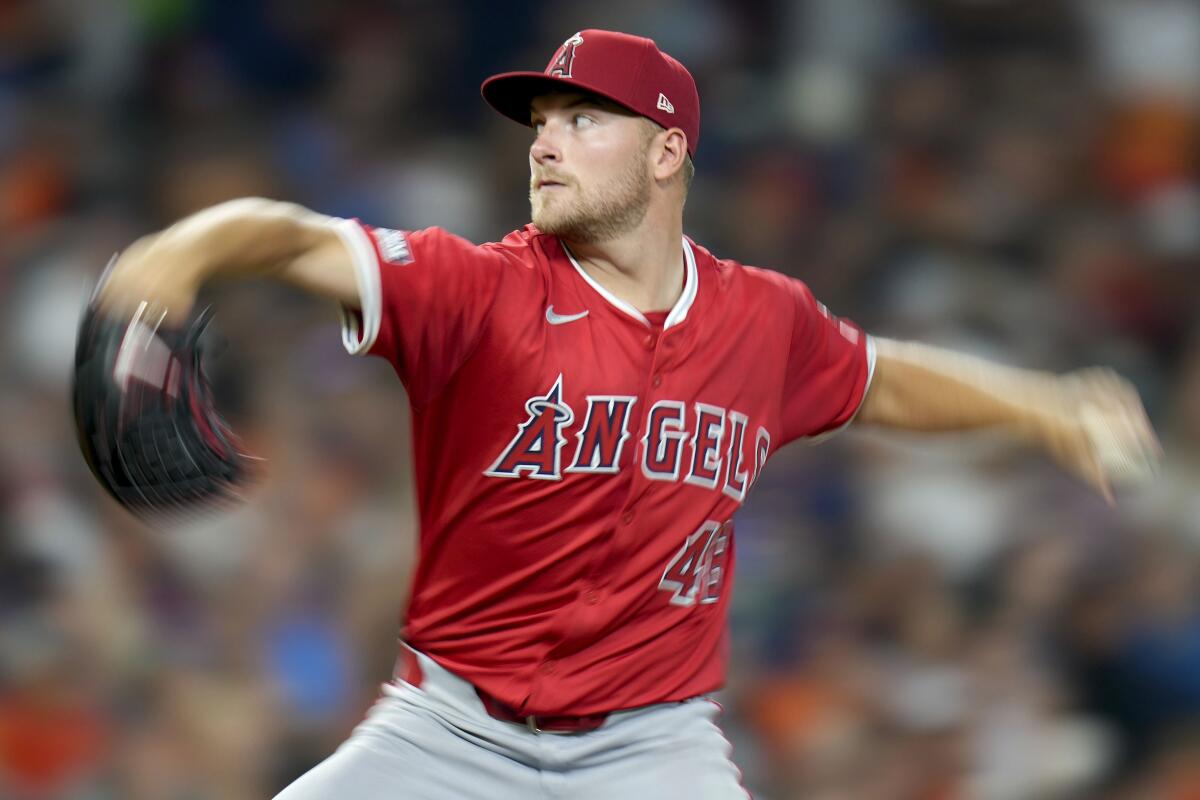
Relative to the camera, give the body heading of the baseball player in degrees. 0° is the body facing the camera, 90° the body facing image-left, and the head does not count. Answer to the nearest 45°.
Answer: approximately 0°
